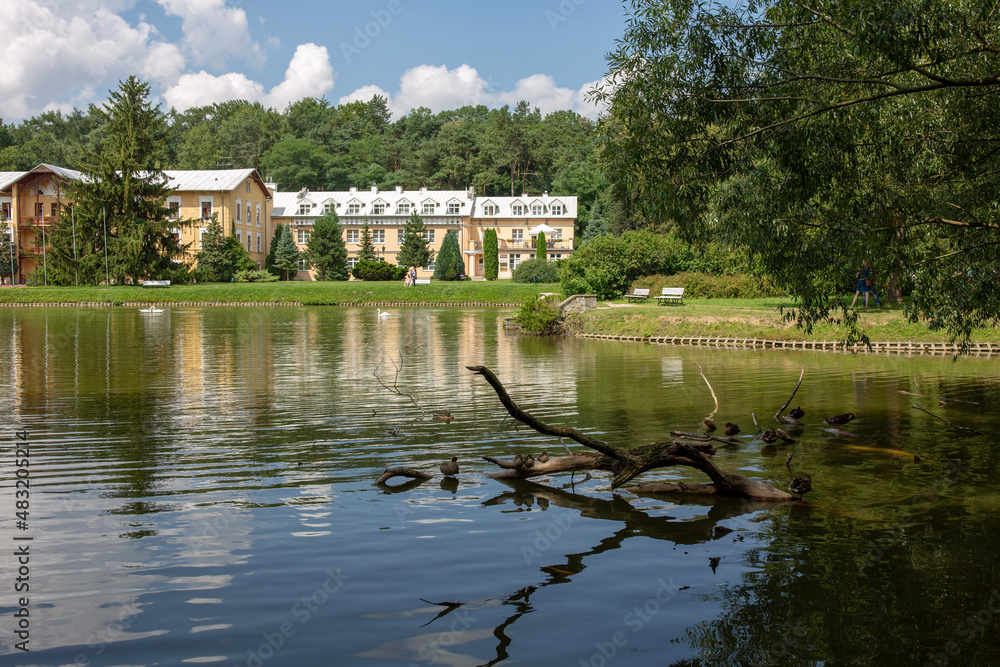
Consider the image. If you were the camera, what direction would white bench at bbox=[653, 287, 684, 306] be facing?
facing the viewer and to the left of the viewer

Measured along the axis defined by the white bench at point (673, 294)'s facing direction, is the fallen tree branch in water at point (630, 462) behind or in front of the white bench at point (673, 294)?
in front

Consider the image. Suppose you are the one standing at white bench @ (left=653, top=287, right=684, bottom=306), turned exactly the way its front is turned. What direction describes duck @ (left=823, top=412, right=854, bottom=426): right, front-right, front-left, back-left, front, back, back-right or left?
front-left

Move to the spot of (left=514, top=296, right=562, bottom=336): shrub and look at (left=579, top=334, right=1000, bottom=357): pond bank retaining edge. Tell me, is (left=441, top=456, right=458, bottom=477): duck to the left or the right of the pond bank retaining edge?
right

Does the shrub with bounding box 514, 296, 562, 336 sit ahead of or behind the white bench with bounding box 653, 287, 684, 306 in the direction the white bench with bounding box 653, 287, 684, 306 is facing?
ahead
